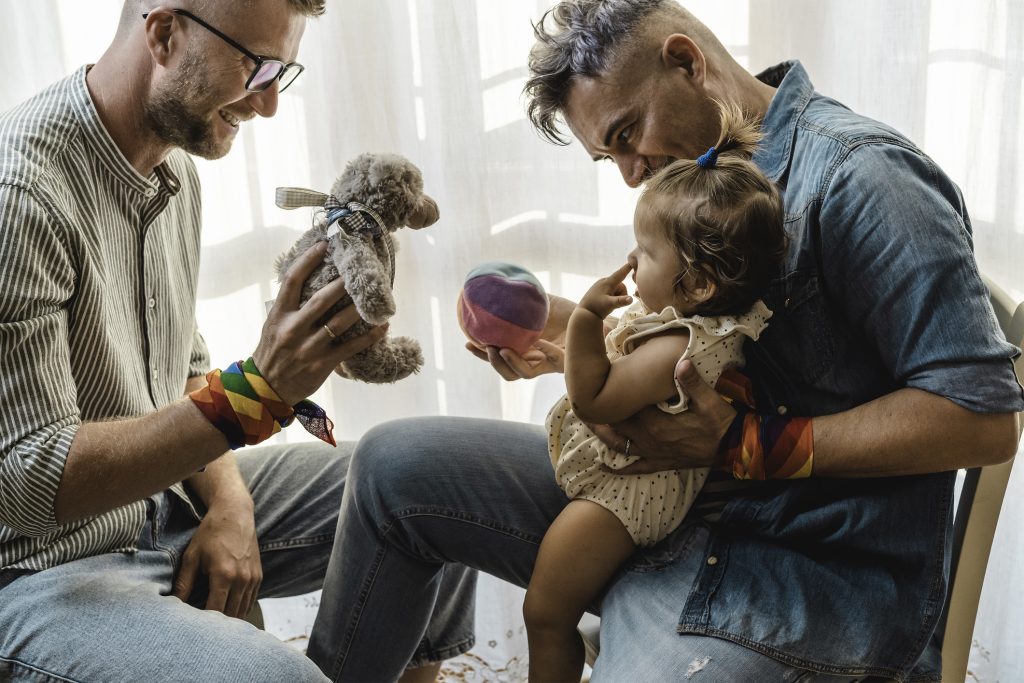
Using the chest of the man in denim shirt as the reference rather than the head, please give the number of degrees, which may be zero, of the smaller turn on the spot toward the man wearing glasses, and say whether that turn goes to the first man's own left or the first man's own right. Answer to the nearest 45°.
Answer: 0° — they already face them

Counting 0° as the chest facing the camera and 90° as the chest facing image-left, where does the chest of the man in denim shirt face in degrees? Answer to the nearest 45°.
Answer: approximately 90°

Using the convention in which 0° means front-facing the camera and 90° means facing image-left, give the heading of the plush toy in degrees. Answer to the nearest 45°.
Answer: approximately 270°

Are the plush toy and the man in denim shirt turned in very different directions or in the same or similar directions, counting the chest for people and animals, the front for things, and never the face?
very different directions
